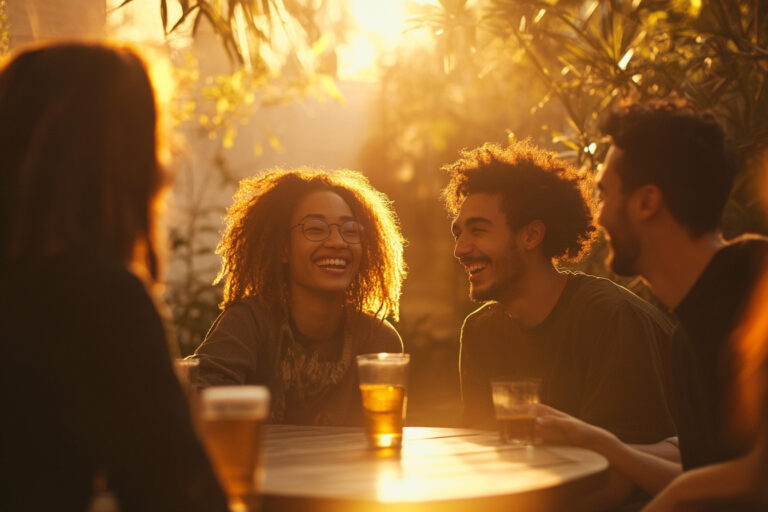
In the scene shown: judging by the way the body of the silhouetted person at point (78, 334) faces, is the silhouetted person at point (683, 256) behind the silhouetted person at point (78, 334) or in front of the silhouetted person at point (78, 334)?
in front

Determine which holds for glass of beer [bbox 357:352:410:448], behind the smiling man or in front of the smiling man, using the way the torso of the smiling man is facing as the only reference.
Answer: in front

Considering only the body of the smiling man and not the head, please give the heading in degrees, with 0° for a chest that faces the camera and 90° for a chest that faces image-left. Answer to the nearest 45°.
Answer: approximately 45°

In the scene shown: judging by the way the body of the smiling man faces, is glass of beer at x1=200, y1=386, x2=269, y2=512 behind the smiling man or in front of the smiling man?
in front

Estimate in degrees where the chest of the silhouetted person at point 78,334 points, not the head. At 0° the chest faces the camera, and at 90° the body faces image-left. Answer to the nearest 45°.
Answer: approximately 225°

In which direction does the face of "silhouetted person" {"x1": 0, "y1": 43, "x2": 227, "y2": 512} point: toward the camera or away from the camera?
away from the camera

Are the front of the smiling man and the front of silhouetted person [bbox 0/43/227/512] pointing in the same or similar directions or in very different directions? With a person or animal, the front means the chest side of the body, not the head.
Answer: very different directions

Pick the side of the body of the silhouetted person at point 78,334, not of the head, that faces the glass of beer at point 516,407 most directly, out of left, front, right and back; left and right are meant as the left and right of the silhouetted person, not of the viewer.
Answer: front

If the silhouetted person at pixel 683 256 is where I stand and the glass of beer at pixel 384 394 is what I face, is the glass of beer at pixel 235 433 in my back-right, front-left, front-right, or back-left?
front-left
